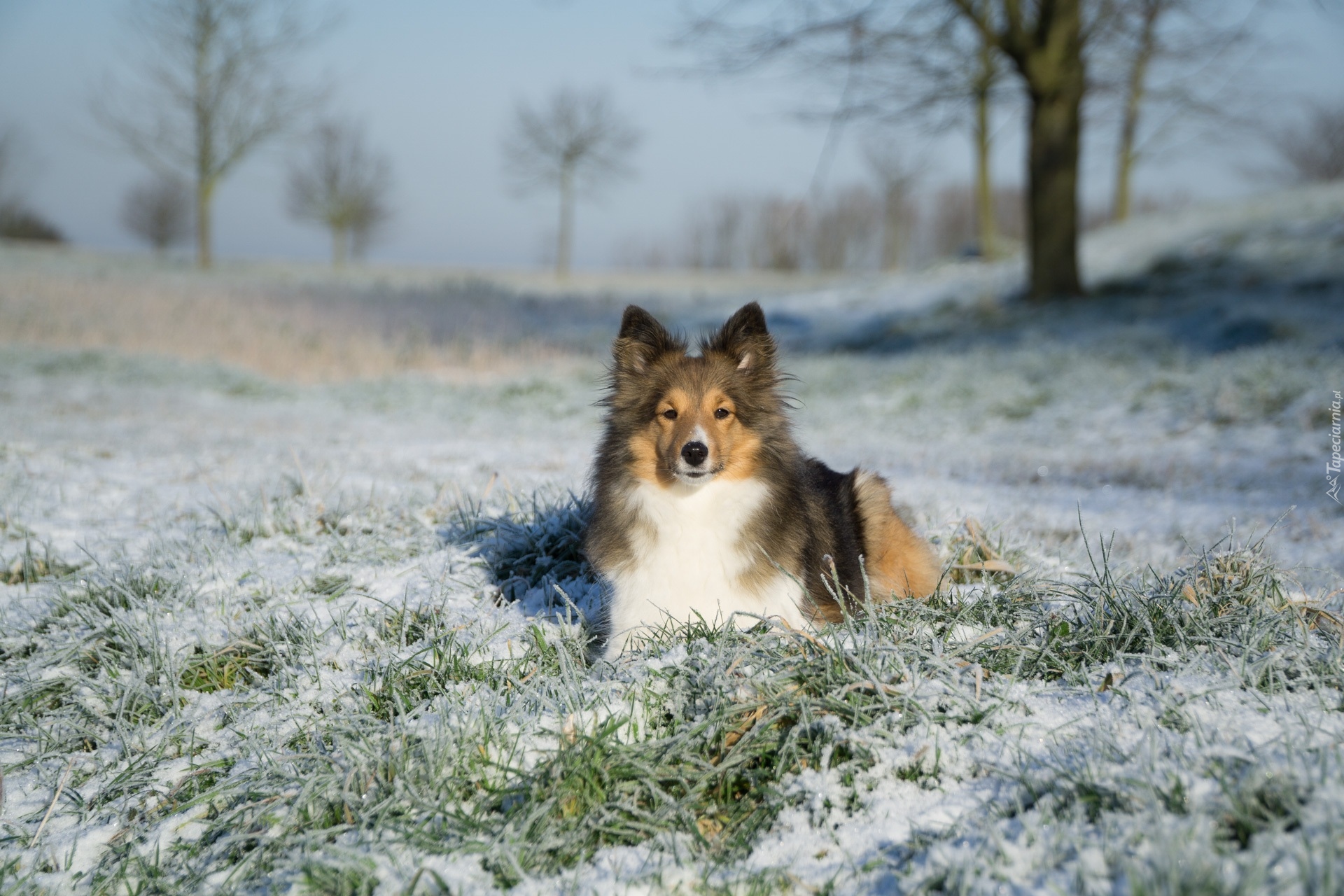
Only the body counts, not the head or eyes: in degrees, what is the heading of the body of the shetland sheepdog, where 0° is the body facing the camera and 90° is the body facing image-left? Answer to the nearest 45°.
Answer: approximately 45°
